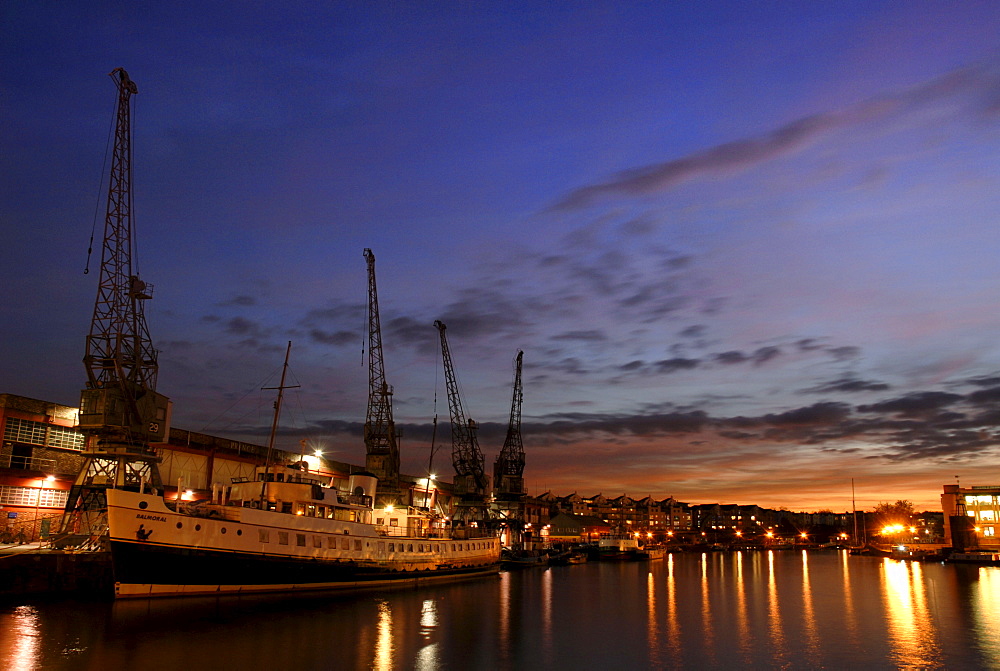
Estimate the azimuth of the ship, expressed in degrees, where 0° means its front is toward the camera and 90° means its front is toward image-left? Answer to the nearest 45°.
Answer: approximately 45°
